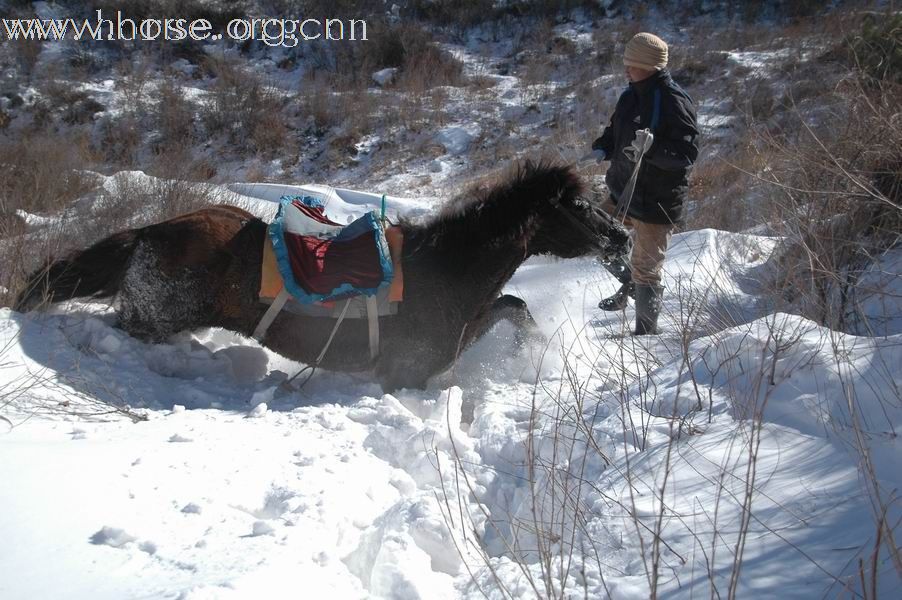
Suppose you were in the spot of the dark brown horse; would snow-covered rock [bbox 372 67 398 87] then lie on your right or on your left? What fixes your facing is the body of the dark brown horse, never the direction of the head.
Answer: on your left

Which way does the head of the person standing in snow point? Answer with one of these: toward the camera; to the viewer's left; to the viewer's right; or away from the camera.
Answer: to the viewer's left

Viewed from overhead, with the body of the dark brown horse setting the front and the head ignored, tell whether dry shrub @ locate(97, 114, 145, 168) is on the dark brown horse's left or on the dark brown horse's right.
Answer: on the dark brown horse's left

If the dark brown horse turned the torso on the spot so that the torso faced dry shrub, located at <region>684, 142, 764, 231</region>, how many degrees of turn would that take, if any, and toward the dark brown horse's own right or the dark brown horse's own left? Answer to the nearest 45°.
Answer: approximately 45° to the dark brown horse's own left

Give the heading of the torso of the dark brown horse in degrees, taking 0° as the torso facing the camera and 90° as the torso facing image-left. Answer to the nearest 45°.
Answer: approximately 270°

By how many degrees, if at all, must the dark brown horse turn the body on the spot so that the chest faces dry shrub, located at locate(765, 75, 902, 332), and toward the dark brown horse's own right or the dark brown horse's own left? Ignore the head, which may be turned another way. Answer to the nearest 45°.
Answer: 0° — it already faces it

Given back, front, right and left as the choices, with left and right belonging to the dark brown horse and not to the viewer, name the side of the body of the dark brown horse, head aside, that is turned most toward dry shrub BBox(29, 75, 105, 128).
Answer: left

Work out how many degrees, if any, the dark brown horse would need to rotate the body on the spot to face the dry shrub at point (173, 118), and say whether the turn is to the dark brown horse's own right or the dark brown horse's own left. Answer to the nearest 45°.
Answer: approximately 90° to the dark brown horse's own left

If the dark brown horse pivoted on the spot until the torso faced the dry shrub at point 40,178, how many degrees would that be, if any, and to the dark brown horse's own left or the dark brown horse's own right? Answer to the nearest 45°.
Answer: approximately 135° to the dark brown horse's own left
